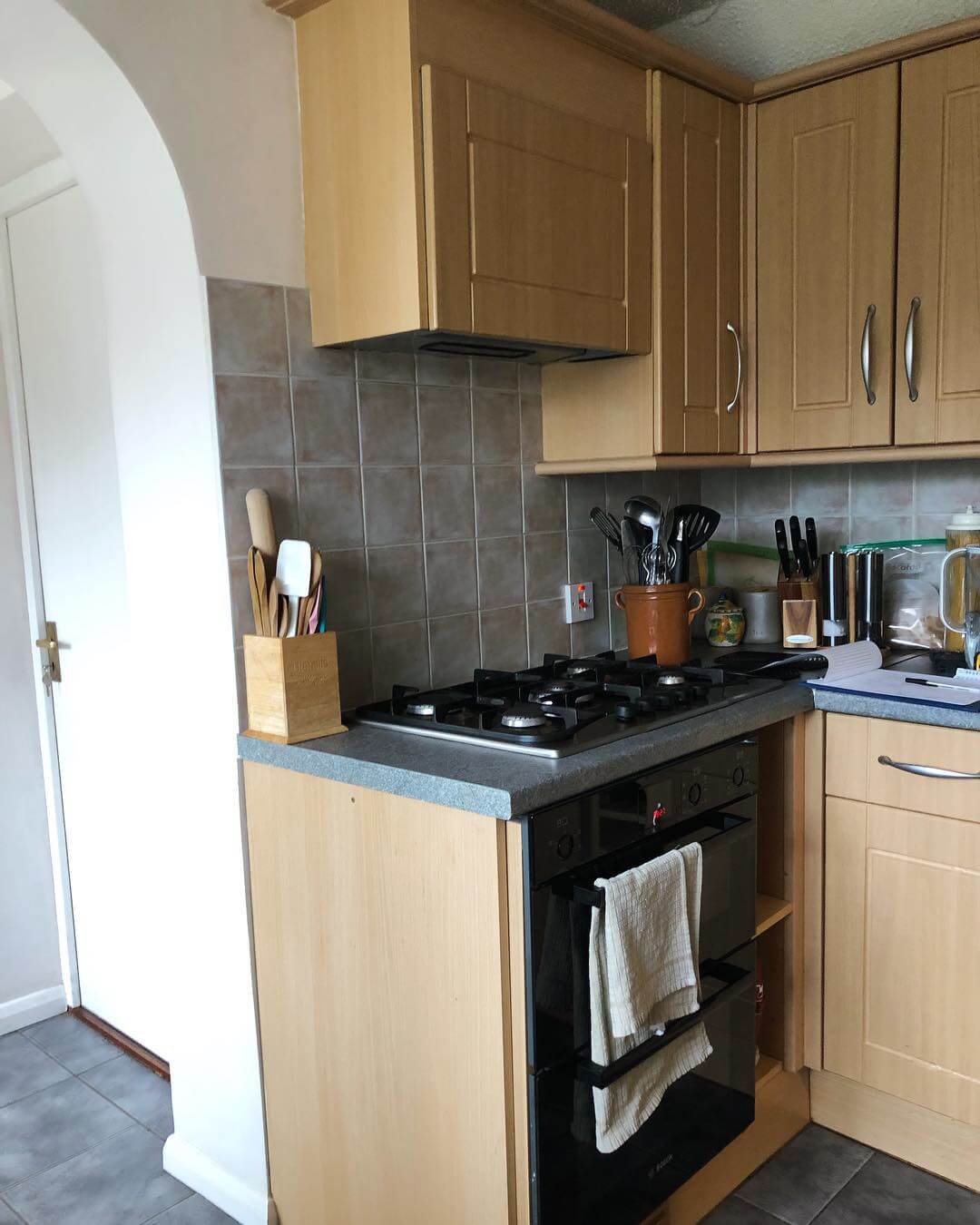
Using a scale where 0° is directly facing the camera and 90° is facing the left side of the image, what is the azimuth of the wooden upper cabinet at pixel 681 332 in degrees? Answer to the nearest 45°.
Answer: approximately 315°

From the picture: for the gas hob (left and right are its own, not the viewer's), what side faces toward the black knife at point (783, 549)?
left

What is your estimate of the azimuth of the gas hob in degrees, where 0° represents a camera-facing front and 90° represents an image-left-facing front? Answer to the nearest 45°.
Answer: approximately 315°

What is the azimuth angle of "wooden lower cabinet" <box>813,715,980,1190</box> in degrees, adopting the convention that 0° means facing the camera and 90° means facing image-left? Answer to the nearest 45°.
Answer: approximately 45°

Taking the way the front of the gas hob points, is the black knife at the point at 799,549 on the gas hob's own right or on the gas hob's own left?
on the gas hob's own left
